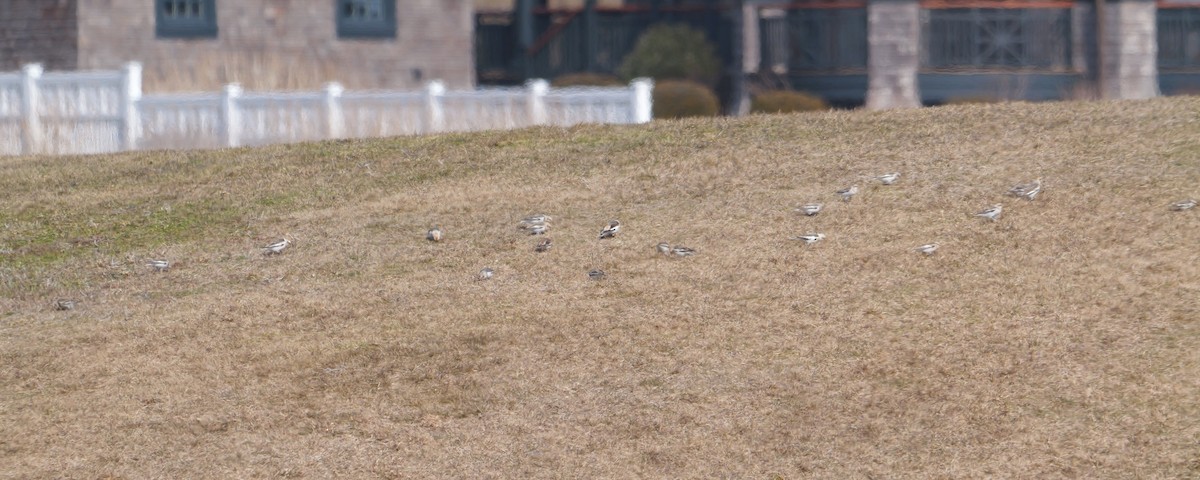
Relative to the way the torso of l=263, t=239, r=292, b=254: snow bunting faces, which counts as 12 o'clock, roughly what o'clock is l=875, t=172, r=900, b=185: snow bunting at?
l=875, t=172, r=900, b=185: snow bunting is roughly at 12 o'clock from l=263, t=239, r=292, b=254: snow bunting.

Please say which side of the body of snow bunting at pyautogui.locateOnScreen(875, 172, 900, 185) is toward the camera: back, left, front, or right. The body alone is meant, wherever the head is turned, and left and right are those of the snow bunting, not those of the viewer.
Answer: right

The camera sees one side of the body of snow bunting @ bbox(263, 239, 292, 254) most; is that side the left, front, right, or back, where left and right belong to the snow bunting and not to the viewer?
right

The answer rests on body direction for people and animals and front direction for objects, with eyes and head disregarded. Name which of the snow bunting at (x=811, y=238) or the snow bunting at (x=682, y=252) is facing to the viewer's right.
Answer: the snow bunting at (x=811, y=238)

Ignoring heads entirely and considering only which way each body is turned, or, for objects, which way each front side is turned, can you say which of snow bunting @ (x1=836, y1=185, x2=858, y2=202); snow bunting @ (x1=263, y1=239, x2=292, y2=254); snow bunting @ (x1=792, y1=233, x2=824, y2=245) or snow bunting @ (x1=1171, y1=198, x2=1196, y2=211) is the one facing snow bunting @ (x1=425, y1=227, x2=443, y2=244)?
snow bunting @ (x1=263, y1=239, x2=292, y2=254)

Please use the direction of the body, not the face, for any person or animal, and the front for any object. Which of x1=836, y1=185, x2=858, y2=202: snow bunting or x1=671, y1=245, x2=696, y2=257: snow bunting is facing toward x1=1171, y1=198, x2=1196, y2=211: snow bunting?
x1=836, y1=185, x2=858, y2=202: snow bunting

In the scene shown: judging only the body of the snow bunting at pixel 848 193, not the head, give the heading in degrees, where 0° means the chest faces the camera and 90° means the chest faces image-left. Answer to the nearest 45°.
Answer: approximately 270°
